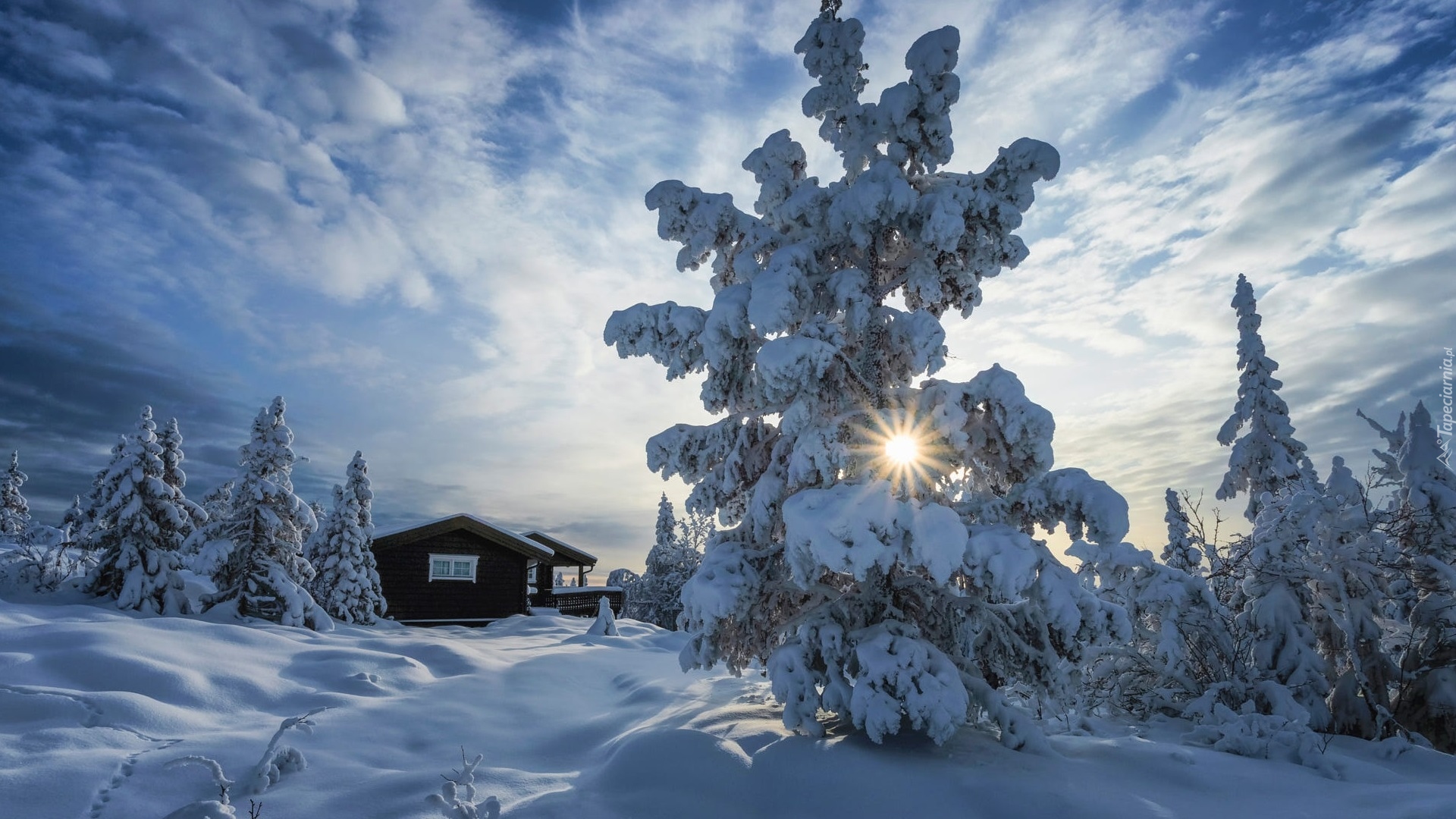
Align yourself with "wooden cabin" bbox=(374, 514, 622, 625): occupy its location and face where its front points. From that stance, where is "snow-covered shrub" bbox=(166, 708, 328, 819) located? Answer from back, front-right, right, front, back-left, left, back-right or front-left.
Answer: right

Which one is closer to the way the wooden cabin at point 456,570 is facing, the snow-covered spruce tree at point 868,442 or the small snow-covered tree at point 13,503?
the snow-covered spruce tree

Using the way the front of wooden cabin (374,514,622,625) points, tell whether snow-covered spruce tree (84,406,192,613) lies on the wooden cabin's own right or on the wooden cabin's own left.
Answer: on the wooden cabin's own right
